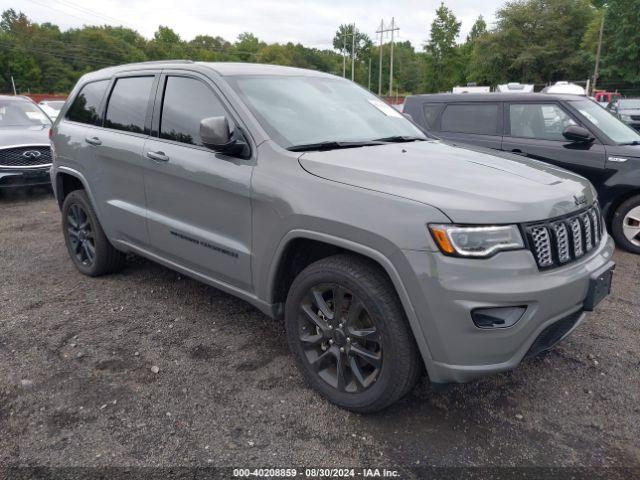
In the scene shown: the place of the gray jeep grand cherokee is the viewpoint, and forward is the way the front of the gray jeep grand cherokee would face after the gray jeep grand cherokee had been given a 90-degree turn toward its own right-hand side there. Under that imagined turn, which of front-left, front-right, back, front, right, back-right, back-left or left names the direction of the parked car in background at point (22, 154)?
right

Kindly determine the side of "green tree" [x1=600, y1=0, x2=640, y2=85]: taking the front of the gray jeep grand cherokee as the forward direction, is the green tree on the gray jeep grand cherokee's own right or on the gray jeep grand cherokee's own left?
on the gray jeep grand cherokee's own left

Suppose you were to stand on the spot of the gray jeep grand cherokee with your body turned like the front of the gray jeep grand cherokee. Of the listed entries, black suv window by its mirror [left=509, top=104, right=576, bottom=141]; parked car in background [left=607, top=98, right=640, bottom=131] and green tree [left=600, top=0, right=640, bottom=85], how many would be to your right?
0

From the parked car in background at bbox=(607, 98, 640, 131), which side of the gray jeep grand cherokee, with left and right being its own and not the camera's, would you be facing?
left

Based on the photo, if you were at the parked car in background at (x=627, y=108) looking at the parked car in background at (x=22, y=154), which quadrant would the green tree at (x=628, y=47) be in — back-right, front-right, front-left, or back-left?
back-right

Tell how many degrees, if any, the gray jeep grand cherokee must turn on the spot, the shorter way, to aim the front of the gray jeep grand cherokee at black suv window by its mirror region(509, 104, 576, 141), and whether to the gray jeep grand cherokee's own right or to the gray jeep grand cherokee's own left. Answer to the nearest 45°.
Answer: approximately 90° to the gray jeep grand cherokee's own left

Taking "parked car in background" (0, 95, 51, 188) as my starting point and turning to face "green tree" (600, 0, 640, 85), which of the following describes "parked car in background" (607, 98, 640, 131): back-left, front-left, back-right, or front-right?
front-right

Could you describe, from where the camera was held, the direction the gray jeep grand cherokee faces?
facing the viewer and to the right of the viewer
